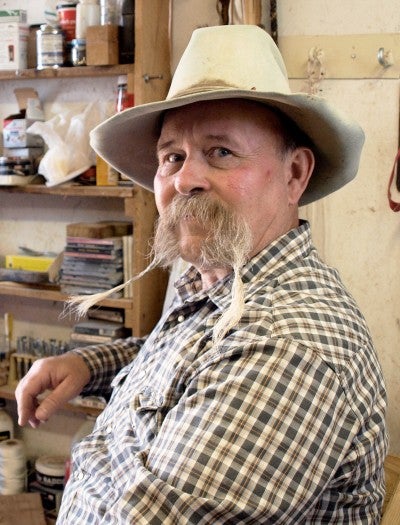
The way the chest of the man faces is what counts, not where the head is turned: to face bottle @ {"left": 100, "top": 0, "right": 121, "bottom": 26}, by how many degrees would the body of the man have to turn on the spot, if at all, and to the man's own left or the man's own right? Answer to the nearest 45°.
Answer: approximately 135° to the man's own right

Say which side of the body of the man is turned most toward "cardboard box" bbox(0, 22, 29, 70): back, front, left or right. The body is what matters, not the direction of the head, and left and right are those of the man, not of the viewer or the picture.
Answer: right

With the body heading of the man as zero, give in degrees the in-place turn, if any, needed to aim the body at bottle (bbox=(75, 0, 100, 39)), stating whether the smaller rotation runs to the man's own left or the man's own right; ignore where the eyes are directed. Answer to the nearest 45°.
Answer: approximately 135° to the man's own right

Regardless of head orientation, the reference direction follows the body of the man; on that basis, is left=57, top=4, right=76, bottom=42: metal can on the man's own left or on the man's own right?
on the man's own right

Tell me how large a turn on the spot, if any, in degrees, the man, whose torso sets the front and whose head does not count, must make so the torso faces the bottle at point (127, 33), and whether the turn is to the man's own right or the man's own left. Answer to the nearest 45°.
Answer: approximately 135° to the man's own right

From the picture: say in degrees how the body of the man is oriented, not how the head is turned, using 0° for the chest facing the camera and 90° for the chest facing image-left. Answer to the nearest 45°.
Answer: approximately 45°

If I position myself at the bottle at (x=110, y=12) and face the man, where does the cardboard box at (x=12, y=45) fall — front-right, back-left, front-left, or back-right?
back-right

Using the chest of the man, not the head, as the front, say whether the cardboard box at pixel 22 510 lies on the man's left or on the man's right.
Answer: on the man's right

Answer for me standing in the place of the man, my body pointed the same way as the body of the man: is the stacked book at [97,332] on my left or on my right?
on my right

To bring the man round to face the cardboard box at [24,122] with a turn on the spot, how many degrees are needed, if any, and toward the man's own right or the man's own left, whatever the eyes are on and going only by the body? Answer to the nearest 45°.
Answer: approximately 90° to the man's own right
